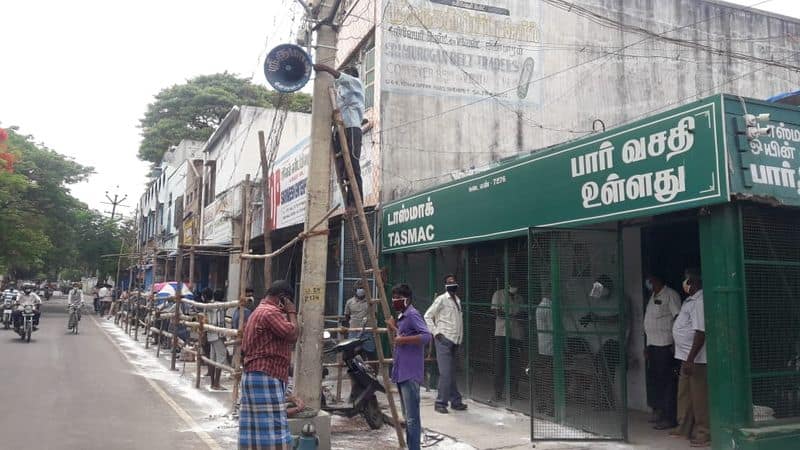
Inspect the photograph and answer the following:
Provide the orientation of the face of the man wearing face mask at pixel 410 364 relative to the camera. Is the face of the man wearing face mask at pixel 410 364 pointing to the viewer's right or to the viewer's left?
to the viewer's left

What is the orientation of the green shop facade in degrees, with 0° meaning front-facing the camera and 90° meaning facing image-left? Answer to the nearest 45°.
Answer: approximately 45°

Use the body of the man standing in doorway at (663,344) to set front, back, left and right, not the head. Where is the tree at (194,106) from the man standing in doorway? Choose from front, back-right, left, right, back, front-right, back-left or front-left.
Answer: right

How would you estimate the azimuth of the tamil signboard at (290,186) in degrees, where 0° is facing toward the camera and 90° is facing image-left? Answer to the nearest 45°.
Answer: approximately 45°

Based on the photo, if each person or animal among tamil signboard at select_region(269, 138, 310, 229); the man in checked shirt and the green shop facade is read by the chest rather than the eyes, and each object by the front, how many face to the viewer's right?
1

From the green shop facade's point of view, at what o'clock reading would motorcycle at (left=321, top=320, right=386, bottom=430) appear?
The motorcycle is roughly at 1 o'clock from the green shop facade.

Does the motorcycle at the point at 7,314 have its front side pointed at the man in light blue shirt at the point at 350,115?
yes

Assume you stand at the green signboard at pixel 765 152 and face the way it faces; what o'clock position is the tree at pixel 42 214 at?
The tree is roughly at 5 o'clock from the green signboard.

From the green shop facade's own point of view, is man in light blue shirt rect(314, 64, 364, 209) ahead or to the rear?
ahead

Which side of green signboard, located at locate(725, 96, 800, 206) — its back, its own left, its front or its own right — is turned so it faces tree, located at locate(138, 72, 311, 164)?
back
